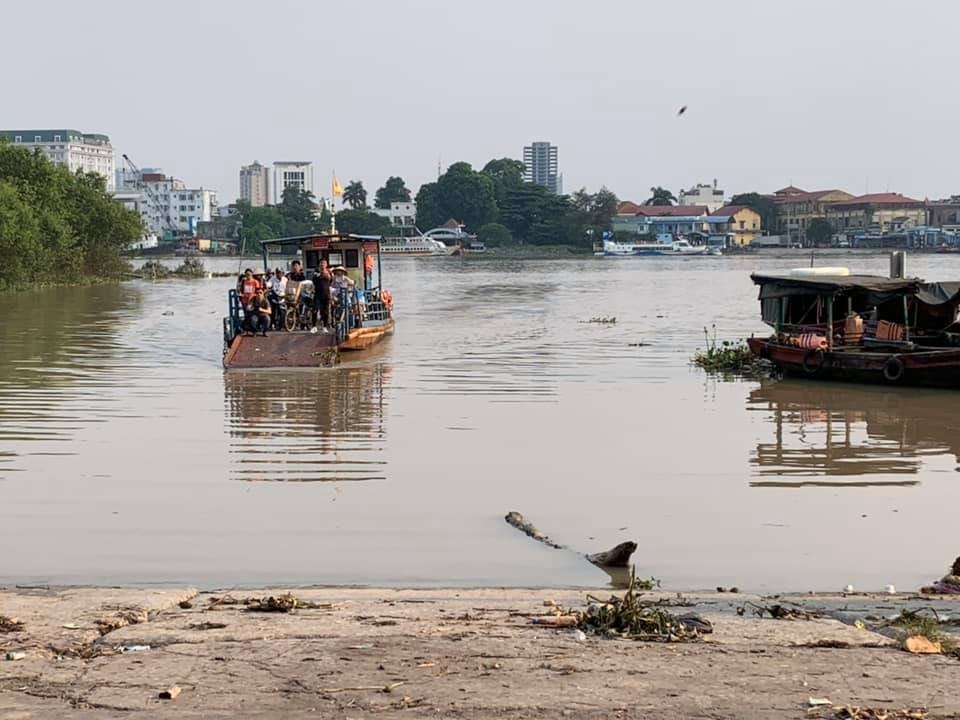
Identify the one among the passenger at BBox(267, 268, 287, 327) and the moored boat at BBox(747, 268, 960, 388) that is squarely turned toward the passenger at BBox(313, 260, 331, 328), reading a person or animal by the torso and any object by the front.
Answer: the moored boat

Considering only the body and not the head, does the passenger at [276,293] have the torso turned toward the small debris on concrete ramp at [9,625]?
yes

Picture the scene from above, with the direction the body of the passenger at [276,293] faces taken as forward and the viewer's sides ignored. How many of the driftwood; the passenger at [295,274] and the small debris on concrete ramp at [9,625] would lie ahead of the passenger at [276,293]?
2

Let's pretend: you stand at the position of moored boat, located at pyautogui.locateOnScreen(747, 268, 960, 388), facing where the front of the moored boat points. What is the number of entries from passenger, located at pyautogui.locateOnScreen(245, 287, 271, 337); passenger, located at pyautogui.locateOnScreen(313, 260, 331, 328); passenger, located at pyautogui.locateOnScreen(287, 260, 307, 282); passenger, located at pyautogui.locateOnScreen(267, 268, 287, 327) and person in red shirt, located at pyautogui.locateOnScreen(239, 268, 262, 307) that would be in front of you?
5

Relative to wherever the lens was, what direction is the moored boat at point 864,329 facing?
facing to the left of the viewer

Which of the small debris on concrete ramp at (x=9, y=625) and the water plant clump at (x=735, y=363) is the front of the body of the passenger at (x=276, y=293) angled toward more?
the small debris on concrete ramp

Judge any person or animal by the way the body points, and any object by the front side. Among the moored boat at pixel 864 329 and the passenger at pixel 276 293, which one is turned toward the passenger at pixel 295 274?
the moored boat

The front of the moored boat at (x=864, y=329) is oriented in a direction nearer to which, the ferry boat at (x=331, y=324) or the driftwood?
the ferry boat

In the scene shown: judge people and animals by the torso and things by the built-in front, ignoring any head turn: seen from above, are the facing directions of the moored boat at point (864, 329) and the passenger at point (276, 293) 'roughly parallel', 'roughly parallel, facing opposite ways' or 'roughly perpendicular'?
roughly perpendicular

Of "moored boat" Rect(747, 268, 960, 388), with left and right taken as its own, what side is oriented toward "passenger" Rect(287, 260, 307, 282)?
front

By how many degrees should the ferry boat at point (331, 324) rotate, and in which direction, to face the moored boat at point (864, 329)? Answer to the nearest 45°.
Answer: approximately 90° to its left

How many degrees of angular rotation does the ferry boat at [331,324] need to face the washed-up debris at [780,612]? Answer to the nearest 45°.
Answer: approximately 45° to its left

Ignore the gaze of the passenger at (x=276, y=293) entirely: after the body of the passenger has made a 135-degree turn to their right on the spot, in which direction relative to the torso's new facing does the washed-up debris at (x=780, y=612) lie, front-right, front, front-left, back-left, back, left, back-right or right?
back-left

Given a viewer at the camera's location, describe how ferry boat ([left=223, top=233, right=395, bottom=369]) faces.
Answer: facing the viewer and to the left of the viewer

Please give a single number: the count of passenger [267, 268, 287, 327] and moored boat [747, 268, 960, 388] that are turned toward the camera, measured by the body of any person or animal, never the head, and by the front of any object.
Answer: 1

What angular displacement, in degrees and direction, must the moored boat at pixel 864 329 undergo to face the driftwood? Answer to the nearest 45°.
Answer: approximately 90° to its left

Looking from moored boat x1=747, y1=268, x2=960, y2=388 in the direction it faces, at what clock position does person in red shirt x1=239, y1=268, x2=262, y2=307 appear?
The person in red shirt is roughly at 12 o'clock from the moored boat.

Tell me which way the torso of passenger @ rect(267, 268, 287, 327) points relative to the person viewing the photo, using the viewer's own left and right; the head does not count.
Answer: facing the viewer
